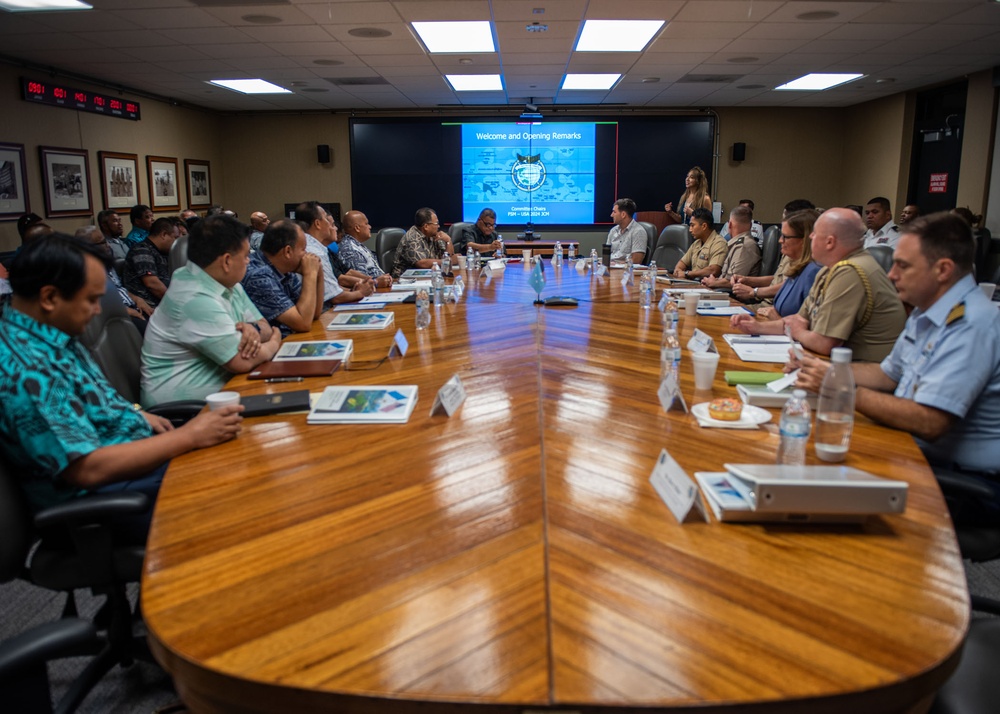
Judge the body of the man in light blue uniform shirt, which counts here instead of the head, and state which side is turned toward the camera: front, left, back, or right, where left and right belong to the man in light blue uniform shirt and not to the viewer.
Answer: left

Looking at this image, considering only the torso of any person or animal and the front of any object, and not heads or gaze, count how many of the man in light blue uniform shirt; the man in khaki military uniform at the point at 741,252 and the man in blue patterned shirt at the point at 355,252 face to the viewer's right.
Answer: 1

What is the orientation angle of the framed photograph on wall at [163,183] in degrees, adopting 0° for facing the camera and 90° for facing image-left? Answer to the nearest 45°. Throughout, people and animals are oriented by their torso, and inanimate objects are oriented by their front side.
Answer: approximately 315°

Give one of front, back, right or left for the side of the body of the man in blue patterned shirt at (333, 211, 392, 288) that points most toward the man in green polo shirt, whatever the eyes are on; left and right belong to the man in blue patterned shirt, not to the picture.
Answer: right

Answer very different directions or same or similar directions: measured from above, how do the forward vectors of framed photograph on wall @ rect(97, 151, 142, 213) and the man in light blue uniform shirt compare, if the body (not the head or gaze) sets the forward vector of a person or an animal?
very different directions

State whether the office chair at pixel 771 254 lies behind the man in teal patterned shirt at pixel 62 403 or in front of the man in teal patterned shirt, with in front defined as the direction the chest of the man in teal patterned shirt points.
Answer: in front

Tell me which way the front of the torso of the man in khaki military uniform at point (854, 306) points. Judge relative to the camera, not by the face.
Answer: to the viewer's left

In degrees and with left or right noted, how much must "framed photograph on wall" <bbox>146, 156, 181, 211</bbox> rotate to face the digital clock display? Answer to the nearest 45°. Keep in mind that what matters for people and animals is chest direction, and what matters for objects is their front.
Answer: approximately 90° to its right

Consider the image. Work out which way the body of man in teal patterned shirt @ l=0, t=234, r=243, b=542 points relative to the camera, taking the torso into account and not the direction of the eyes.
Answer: to the viewer's right

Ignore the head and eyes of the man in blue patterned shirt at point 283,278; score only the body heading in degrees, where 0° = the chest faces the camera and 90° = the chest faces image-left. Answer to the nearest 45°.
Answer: approximately 270°

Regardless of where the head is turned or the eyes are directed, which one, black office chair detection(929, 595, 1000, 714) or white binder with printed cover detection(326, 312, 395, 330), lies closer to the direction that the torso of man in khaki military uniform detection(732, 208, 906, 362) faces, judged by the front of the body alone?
the white binder with printed cover

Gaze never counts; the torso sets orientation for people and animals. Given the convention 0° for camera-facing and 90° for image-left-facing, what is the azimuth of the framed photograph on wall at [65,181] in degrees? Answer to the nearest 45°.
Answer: approximately 315°

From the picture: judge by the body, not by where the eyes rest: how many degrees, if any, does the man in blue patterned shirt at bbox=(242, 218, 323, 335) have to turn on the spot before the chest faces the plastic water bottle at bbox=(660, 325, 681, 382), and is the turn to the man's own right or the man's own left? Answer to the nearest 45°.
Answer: approximately 45° to the man's own right

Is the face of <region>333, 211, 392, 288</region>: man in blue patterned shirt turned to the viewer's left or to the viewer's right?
to the viewer's right

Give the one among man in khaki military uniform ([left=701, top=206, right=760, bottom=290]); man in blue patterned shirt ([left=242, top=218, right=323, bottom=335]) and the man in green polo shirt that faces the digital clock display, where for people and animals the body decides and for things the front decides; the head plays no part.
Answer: the man in khaki military uniform

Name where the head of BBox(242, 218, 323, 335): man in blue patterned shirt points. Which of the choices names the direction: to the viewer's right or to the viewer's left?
to the viewer's right

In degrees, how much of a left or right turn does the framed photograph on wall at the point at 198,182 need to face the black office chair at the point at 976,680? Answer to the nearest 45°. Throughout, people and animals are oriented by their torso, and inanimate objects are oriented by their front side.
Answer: approximately 45° to its right

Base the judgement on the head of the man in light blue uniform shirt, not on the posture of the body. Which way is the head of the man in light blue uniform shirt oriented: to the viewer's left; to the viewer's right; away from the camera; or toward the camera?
to the viewer's left

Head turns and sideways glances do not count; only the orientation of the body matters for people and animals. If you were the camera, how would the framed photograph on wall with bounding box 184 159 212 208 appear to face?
facing the viewer and to the right of the viewer

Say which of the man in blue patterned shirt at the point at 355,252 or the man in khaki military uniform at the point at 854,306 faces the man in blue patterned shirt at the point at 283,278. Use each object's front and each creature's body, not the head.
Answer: the man in khaki military uniform
